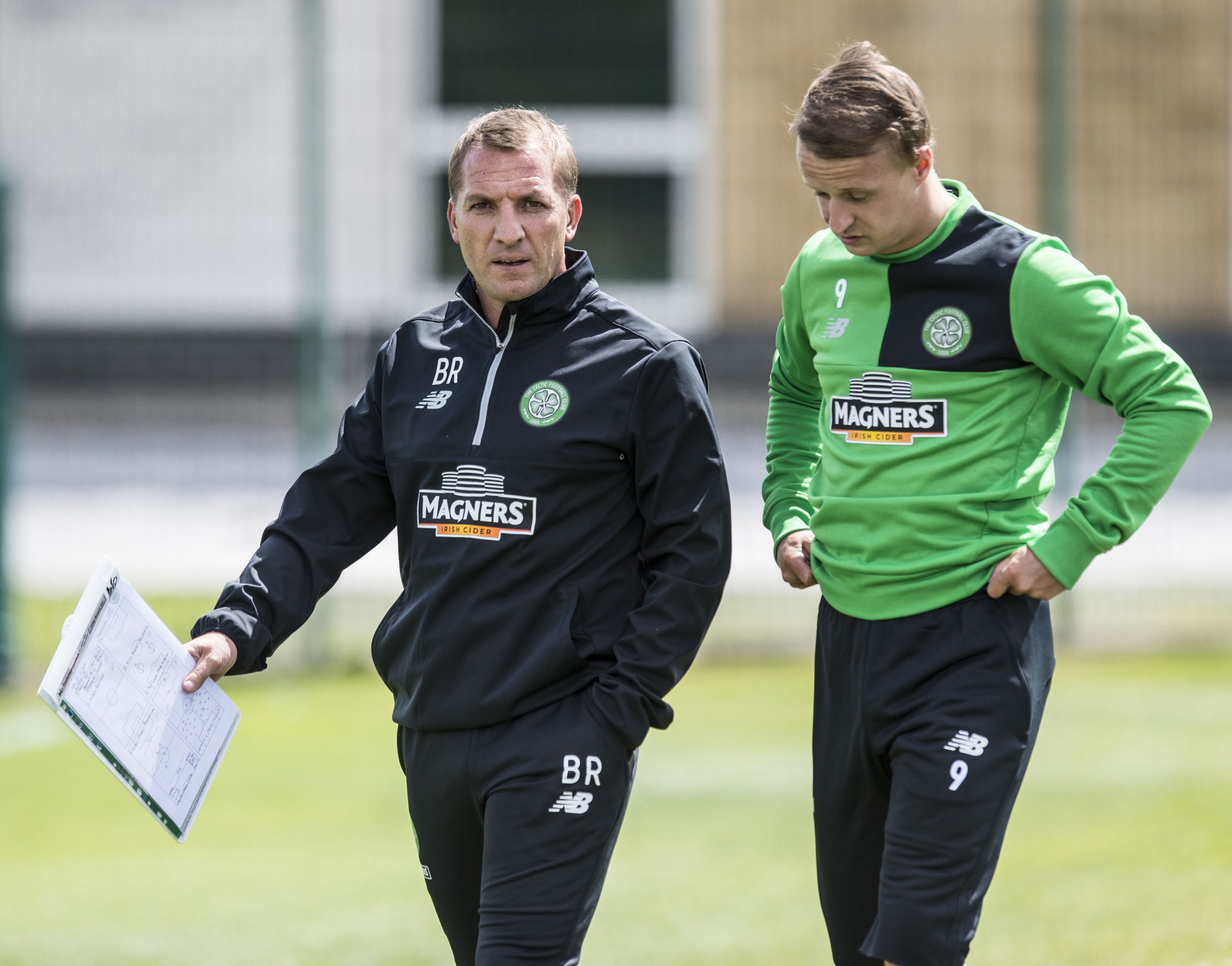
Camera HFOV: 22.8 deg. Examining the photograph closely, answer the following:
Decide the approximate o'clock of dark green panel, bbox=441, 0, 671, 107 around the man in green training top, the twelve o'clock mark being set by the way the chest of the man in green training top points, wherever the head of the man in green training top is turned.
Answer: The dark green panel is roughly at 4 o'clock from the man in green training top.

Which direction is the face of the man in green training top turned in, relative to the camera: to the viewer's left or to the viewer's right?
to the viewer's left

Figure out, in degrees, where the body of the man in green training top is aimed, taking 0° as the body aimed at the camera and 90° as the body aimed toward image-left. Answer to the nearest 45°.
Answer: approximately 45°
